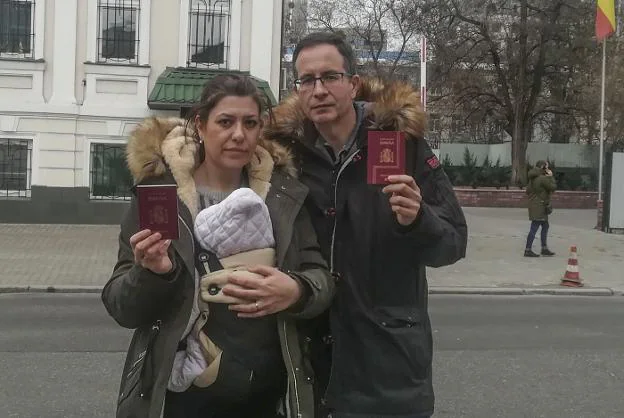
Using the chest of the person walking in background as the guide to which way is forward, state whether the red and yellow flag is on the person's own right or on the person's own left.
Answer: on the person's own left

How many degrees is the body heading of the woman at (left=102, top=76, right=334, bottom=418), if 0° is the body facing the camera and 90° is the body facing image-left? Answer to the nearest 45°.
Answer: approximately 0°

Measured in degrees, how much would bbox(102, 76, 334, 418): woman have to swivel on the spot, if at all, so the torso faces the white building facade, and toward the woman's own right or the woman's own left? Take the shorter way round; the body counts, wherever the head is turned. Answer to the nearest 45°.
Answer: approximately 180°

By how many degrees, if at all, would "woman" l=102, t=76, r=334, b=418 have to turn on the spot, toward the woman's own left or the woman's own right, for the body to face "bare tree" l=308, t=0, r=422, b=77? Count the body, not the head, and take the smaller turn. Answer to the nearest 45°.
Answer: approximately 180°

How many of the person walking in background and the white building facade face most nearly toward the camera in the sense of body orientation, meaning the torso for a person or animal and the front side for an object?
1
